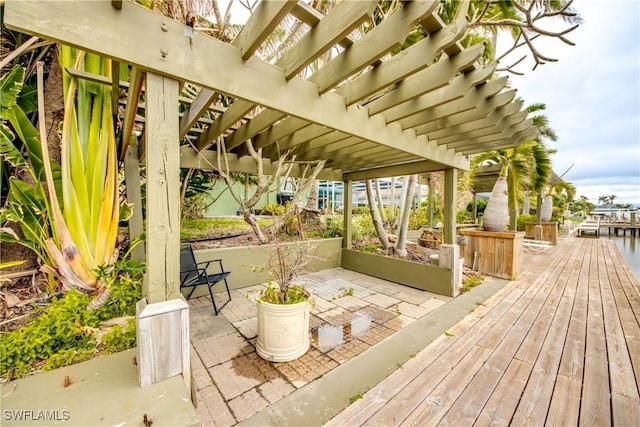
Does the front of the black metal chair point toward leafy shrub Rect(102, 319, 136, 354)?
no

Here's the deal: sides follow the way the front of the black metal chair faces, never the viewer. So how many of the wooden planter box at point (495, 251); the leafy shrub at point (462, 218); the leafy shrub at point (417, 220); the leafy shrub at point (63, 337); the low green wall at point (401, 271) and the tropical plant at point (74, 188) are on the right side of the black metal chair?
2

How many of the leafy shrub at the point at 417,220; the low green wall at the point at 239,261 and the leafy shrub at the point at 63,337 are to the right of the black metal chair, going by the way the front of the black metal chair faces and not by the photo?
1

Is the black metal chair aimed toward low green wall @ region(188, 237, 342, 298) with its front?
no

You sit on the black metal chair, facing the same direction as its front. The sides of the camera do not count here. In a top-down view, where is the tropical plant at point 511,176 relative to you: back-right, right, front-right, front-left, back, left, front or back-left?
front-left

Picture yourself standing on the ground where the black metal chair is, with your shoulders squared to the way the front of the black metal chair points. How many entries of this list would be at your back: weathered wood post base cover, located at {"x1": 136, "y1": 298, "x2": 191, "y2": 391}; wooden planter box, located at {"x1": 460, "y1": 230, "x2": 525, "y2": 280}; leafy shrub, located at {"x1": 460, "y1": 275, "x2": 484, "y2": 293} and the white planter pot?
0

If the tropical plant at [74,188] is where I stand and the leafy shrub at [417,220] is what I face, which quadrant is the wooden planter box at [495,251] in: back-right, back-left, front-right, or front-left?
front-right

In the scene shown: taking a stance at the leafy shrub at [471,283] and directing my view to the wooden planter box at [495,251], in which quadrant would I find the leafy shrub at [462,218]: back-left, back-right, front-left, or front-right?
front-left

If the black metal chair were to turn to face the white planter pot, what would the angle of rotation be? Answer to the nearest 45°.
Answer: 0° — it already faces it

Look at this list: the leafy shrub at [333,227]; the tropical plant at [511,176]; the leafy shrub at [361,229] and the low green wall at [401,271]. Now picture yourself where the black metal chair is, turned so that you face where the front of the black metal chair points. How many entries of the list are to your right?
0

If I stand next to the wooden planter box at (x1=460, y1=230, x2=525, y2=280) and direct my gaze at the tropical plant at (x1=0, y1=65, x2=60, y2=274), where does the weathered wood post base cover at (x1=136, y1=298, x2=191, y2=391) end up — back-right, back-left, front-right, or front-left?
front-left

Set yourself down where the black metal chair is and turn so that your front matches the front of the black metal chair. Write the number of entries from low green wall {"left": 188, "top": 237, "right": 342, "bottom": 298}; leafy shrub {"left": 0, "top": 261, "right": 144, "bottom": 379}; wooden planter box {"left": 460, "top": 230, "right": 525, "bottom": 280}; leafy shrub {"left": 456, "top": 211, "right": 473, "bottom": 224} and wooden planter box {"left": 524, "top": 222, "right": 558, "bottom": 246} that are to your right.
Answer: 1

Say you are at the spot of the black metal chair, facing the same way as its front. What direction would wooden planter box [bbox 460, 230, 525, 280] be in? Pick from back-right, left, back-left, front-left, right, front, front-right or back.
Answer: front-left

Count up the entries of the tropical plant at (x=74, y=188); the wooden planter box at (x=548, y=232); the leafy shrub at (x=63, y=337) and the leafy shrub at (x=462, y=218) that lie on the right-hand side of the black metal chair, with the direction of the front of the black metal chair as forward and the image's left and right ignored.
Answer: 2

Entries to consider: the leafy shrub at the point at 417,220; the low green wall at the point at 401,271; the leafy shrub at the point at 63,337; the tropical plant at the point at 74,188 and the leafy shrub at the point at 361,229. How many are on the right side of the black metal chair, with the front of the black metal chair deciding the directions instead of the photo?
2

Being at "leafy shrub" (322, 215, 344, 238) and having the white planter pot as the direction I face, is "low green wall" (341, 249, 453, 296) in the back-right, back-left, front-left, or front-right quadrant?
front-left

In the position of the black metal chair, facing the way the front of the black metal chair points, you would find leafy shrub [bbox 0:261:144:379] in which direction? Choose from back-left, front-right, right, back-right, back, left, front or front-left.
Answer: right

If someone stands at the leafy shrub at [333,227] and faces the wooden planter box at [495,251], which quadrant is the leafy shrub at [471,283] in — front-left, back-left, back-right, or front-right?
front-right

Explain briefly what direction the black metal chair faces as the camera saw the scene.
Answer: facing the viewer and to the right of the viewer

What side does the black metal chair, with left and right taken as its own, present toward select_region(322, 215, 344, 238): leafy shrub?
left

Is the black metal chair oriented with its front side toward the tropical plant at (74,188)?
no
